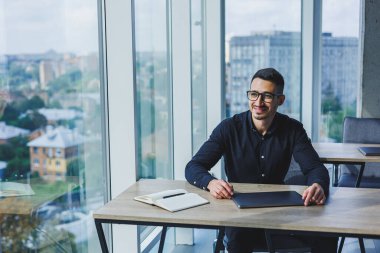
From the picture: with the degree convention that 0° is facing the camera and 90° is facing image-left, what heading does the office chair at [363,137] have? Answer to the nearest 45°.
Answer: approximately 0°

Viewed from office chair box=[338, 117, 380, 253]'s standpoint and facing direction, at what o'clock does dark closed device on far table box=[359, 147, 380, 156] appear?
The dark closed device on far table is roughly at 12 o'clock from the office chair.

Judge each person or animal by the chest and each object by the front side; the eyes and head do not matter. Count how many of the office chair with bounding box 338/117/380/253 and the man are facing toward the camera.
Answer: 2

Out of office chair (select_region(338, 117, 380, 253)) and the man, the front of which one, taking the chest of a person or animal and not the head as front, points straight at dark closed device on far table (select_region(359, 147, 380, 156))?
the office chair

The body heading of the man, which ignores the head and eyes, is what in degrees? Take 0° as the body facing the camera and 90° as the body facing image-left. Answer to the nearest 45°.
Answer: approximately 0°

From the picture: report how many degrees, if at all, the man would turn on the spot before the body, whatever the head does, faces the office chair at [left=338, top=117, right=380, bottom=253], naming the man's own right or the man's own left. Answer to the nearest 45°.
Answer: approximately 135° to the man's own left

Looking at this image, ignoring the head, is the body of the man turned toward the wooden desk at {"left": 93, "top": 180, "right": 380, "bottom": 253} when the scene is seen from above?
yes

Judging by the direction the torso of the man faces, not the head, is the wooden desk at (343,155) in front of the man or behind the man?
behind
